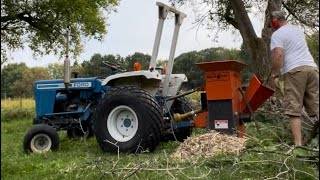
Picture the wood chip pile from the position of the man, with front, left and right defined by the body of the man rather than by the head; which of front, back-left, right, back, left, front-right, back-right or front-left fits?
front-left

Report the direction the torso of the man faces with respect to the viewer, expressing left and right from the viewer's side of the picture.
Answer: facing away from the viewer and to the left of the viewer

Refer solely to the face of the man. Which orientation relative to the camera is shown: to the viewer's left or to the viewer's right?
to the viewer's left

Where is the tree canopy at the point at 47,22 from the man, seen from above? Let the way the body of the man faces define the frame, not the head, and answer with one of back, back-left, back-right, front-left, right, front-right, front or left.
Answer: front
